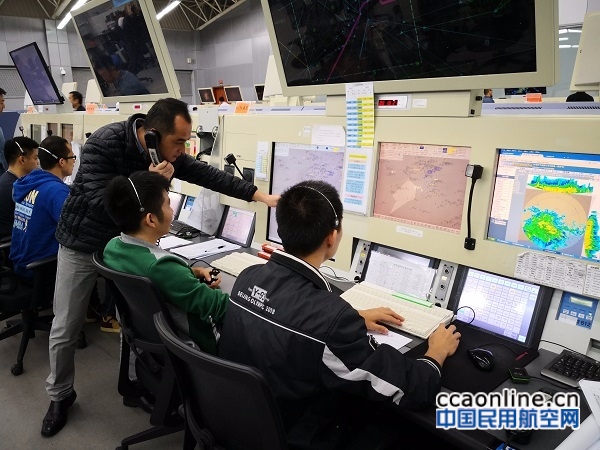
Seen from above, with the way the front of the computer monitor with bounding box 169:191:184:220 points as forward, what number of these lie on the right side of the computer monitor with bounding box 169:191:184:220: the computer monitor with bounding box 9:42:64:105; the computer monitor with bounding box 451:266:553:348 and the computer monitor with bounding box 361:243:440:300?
1

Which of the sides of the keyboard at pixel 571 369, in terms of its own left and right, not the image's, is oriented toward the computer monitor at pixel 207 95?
right

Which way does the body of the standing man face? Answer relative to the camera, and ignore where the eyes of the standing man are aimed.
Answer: to the viewer's right

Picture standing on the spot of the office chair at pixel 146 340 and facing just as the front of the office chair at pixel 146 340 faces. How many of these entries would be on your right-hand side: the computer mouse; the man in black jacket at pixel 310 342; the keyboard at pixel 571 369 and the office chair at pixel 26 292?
3

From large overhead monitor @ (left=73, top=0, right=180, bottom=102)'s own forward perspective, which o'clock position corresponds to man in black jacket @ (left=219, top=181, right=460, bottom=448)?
The man in black jacket is roughly at 10 o'clock from the large overhead monitor.

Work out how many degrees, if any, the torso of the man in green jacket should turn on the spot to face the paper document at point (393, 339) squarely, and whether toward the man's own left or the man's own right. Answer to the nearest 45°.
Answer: approximately 90° to the man's own right

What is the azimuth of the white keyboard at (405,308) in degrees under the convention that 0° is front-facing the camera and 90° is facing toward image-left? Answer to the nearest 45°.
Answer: approximately 45°

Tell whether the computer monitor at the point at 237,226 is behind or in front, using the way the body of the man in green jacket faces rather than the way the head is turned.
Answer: in front
